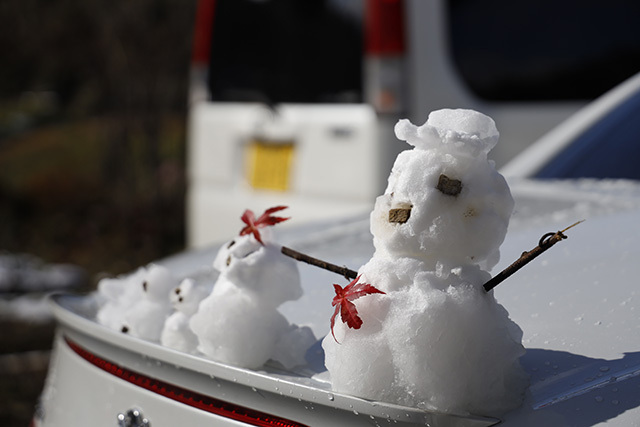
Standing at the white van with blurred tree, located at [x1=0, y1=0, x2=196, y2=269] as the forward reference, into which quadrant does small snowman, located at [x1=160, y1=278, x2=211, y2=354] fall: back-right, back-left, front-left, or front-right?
back-left

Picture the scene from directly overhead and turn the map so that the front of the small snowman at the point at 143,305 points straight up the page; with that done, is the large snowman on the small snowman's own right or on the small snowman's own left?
on the small snowman's own left

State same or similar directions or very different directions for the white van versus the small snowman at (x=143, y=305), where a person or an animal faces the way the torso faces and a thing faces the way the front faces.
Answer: very different directions

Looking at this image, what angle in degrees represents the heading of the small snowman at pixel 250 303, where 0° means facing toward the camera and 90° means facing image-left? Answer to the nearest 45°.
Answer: approximately 45°

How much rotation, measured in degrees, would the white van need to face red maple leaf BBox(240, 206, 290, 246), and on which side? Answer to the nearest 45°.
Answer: approximately 135° to its right

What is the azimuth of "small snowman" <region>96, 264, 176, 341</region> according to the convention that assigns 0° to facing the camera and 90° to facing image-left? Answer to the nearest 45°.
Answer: approximately 45°

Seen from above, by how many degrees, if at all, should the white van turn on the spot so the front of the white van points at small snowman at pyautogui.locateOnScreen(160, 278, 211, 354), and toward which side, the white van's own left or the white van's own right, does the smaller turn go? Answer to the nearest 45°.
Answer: approximately 135° to the white van's own right

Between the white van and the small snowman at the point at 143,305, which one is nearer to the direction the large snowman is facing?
the small snowman
